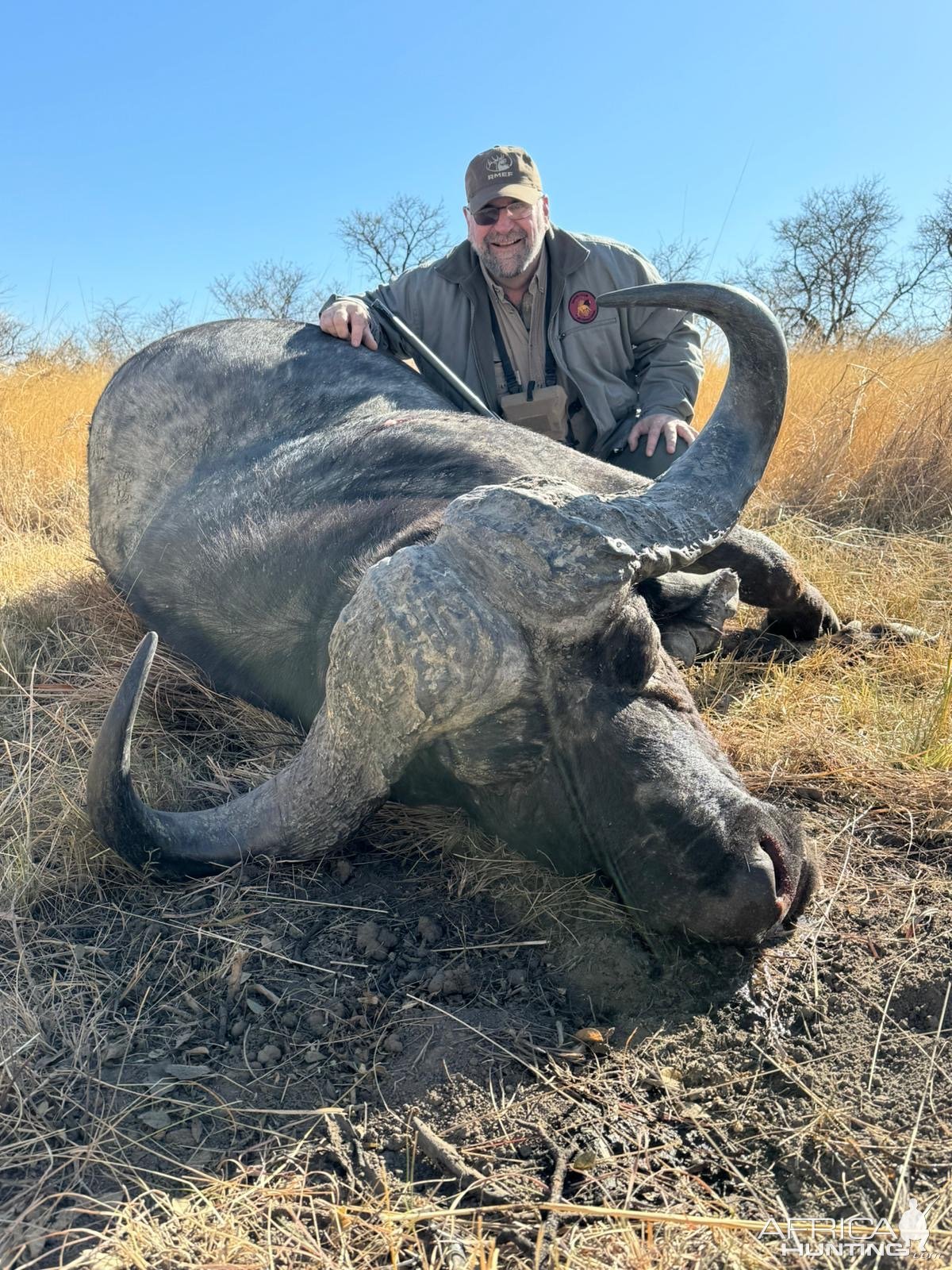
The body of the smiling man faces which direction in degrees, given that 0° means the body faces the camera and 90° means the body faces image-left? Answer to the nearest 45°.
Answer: approximately 0°

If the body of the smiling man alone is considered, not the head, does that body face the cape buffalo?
yes
